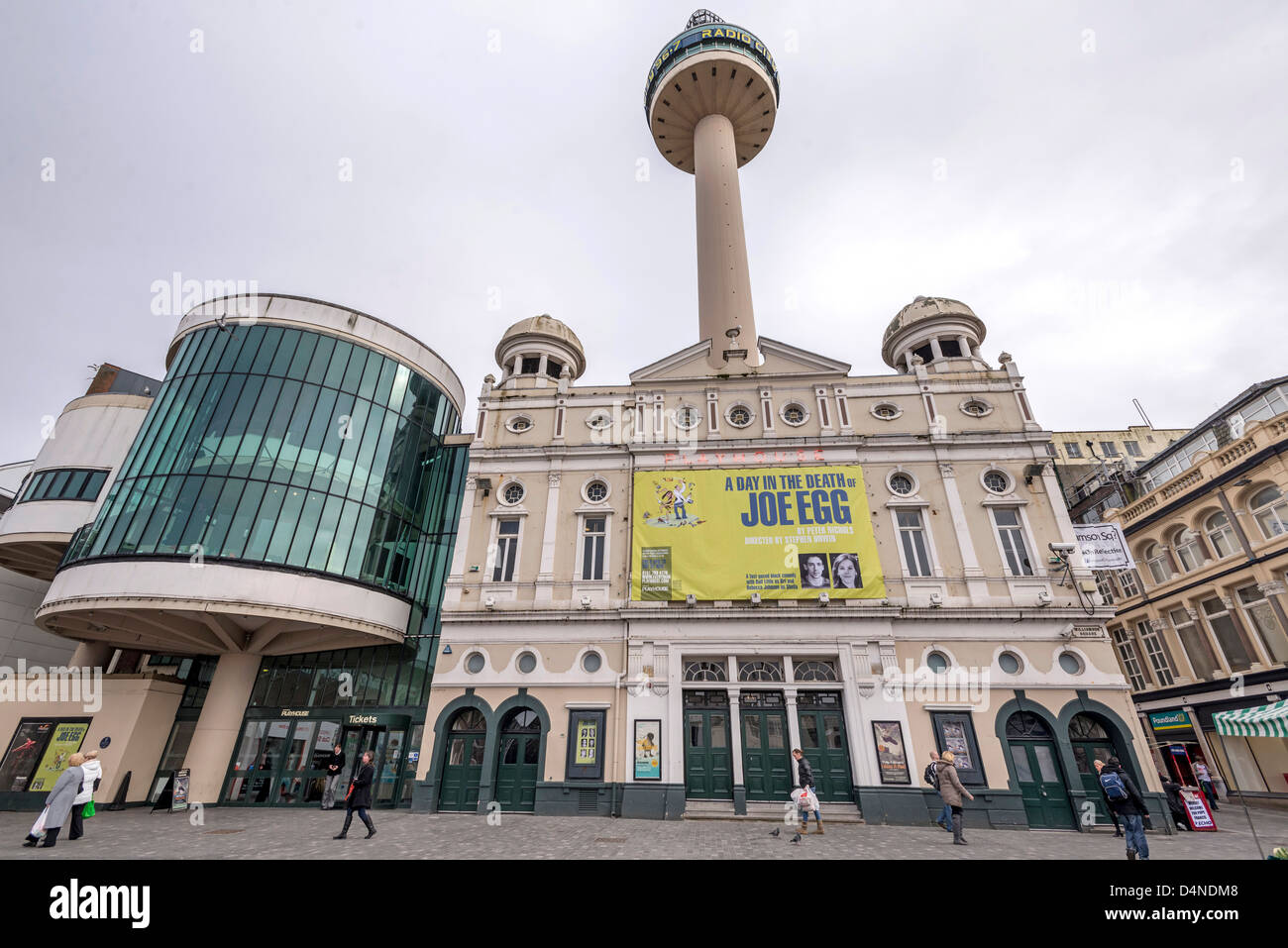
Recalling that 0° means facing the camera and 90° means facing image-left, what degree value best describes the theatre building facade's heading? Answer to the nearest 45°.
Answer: approximately 0°

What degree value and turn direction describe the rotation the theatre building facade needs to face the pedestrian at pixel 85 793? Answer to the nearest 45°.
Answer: approximately 45° to its right

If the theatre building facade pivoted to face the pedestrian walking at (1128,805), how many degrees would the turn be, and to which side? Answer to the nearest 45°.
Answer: approximately 45° to its left
